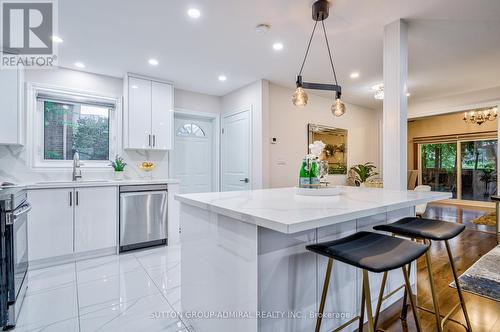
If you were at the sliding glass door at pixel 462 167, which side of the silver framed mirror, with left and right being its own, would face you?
left

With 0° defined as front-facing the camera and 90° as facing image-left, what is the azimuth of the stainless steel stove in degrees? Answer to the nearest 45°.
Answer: approximately 270°

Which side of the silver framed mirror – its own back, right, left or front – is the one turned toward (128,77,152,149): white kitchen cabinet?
right

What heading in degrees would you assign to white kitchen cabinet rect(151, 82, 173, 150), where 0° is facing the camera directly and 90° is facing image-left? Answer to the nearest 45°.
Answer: approximately 0°

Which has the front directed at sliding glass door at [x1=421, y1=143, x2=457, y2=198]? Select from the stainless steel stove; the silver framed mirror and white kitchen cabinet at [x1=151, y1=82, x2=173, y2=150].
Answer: the stainless steel stove

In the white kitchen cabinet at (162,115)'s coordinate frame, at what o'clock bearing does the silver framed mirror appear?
The silver framed mirror is roughly at 9 o'clock from the white kitchen cabinet.

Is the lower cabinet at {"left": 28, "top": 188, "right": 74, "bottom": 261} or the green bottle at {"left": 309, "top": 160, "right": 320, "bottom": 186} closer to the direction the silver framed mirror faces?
the green bottle

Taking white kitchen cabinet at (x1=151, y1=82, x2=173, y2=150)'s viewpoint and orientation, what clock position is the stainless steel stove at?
The stainless steel stove is roughly at 1 o'clock from the white kitchen cabinet.

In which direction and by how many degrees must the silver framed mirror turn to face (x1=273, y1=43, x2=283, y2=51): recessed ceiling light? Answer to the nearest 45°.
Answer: approximately 45° to its right
